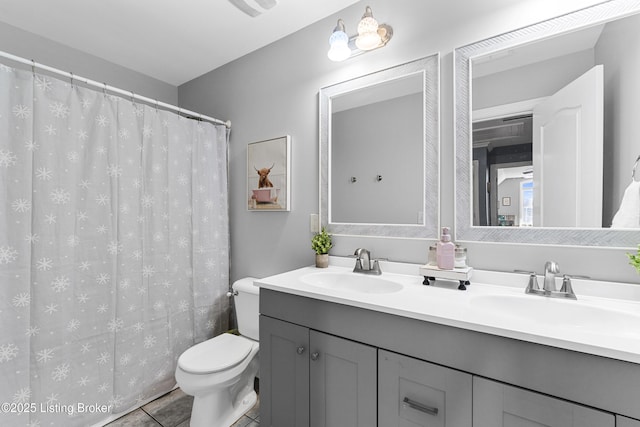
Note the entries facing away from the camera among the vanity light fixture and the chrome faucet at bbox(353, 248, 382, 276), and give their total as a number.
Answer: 0

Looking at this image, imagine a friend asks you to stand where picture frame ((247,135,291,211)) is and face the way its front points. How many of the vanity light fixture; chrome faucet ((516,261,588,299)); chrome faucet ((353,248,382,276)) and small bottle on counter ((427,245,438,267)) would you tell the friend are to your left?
4

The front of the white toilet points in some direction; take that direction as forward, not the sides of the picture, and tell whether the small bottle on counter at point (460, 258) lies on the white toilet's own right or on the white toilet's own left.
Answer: on the white toilet's own left

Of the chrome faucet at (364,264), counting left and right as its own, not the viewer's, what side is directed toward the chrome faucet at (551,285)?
left

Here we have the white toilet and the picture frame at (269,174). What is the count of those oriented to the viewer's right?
0

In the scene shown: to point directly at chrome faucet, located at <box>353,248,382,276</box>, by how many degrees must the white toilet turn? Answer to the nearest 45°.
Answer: approximately 90° to its left

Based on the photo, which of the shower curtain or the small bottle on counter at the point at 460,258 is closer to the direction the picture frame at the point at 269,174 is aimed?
the shower curtain

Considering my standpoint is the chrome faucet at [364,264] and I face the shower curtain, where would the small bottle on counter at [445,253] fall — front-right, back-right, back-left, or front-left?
back-left

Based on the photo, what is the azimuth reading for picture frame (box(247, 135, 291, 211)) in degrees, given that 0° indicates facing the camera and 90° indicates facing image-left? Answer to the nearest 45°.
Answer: approximately 45°

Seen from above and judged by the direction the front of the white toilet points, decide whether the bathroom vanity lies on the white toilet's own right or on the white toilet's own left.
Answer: on the white toilet's own left

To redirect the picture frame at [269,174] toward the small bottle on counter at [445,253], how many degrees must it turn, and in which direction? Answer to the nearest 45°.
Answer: approximately 90° to its left
